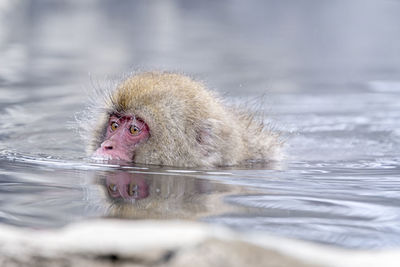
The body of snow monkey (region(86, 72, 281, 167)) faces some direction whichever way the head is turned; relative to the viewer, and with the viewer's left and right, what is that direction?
facing the viewer and to the left of the viewer
